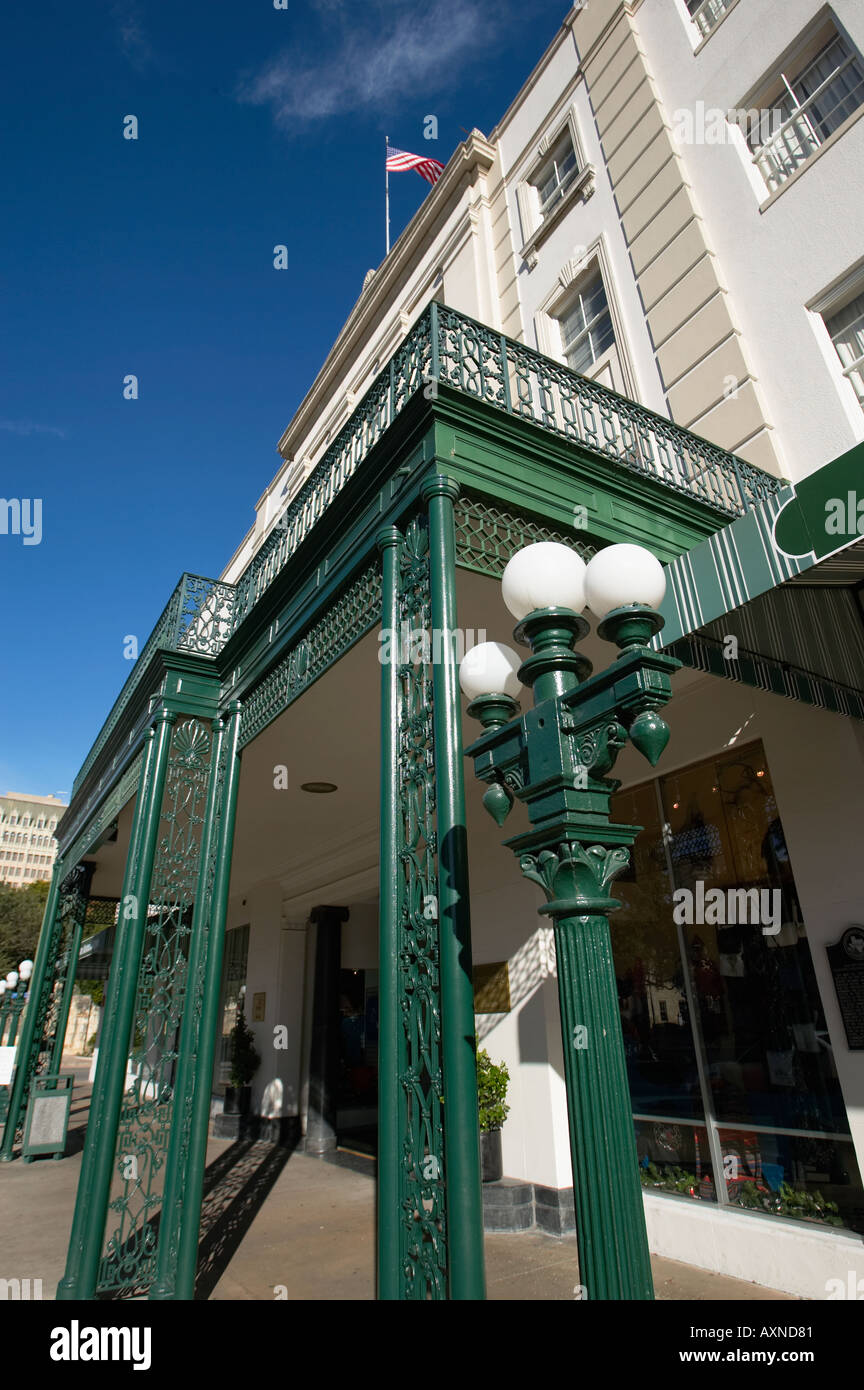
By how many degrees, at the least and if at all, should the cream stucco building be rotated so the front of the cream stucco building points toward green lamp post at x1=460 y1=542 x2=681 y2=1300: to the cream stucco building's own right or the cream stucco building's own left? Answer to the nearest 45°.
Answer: approximately 45° to the cream stucco building's own left

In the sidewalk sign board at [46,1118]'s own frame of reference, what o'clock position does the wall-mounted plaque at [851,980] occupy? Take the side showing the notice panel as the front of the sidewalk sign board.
the wall-mounted plaque at [851,980] is roughly at 11 o'clock from the sidewalk sign board at [46,1118].

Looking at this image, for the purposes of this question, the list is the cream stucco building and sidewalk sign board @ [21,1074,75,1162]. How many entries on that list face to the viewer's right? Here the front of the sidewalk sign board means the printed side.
0

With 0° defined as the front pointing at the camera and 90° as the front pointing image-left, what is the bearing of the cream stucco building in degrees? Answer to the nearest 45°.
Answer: approximately 45°

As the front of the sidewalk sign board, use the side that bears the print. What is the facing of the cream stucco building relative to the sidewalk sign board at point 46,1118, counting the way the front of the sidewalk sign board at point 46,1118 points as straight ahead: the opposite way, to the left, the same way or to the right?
to the right

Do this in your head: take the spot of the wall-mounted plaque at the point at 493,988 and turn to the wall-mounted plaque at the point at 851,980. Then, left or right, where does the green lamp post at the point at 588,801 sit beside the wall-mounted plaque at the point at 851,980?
right
